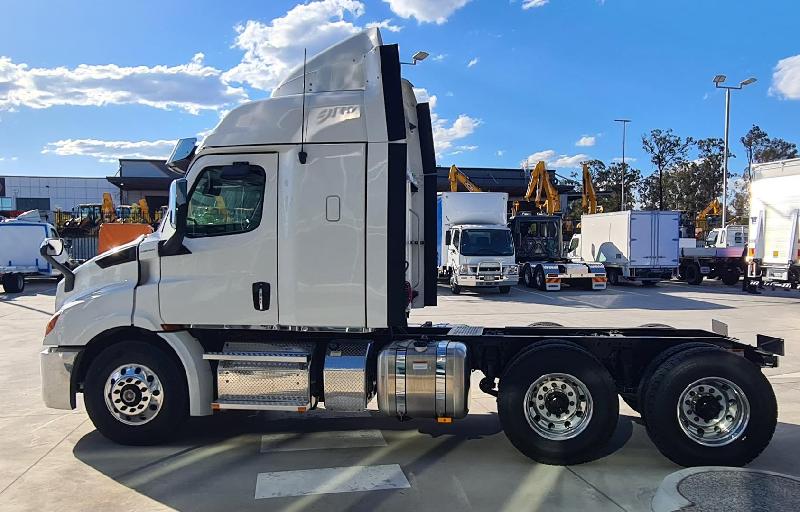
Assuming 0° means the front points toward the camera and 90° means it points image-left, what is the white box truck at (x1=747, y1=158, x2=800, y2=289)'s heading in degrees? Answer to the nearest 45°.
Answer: approximately 180°

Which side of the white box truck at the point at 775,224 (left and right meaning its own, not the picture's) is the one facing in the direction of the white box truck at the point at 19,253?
left

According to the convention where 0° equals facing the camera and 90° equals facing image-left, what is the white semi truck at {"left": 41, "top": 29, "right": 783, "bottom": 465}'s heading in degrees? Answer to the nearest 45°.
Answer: approximately 90°

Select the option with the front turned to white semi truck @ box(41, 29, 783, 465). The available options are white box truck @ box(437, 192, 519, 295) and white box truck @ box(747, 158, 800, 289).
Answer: white box truck @ box(437, 192, 519, 295)

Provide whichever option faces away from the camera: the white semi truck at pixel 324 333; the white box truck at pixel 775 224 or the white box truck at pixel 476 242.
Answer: the white box truck at pixel 775 224

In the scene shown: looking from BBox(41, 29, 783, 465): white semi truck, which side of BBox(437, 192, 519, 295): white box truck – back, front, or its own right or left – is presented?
front

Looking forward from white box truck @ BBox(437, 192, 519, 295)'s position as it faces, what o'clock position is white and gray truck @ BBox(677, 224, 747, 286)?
The white and gray truck is roughly at 8 o'clock from the white box truck.
